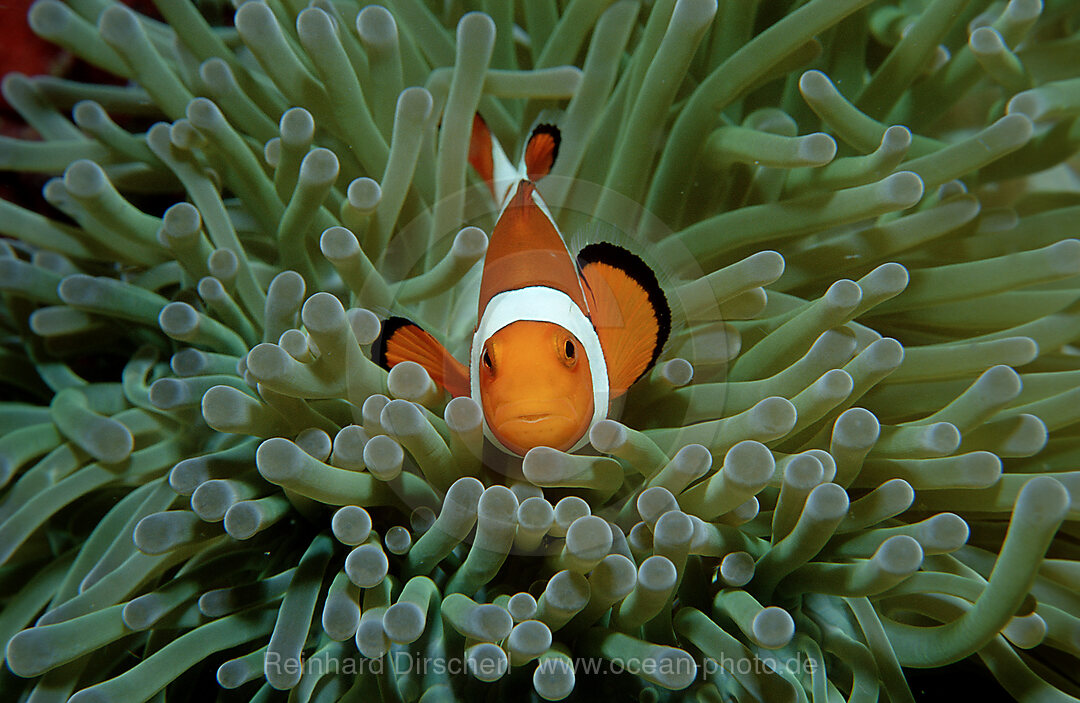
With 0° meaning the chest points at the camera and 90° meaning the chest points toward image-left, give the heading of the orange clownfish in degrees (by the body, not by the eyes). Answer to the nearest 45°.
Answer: approximately 0°
